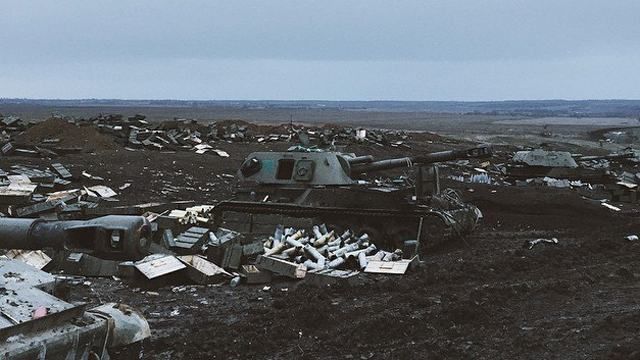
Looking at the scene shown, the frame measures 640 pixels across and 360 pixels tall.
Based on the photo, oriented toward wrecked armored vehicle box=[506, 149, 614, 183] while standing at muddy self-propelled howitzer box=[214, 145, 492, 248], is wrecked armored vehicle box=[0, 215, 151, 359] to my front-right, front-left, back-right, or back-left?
back-right

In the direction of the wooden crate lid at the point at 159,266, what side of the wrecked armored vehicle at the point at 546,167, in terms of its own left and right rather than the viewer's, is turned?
right

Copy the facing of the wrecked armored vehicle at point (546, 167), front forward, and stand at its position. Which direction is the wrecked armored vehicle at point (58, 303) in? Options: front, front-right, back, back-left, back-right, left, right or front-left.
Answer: right

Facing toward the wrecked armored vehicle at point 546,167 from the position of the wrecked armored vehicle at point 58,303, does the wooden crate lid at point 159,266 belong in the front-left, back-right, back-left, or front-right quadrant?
front-left

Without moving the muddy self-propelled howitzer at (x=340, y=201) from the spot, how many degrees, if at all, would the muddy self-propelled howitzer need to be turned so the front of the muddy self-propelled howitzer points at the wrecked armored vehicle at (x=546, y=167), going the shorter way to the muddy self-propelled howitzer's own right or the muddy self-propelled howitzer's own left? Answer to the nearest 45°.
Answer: approximately 45° to the muddy self-propelled howitzer's own left

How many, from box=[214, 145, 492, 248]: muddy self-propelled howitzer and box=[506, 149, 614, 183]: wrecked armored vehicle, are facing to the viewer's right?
2

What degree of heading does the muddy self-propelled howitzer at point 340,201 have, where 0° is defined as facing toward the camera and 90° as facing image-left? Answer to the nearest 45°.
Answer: approximately 270°

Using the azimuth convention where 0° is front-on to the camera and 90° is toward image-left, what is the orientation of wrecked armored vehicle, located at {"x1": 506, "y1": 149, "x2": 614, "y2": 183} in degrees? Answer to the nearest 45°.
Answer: approximately 270°

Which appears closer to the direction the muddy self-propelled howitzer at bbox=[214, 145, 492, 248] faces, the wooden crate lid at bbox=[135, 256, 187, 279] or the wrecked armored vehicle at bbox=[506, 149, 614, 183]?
the wrecked armored vehicle

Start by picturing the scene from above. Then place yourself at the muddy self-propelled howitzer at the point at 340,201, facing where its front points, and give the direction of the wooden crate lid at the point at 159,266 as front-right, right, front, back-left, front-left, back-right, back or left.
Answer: back-right

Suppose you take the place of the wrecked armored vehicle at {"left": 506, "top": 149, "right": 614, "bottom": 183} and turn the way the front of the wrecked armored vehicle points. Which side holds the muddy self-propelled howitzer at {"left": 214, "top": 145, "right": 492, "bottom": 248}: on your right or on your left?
on your right

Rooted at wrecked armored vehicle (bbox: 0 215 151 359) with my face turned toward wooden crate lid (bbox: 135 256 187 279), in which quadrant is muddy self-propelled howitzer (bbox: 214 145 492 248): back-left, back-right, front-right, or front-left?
front-right

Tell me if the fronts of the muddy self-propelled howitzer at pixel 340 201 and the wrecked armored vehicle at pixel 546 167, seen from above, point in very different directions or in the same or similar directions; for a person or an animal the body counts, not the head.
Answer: same or similar directions
